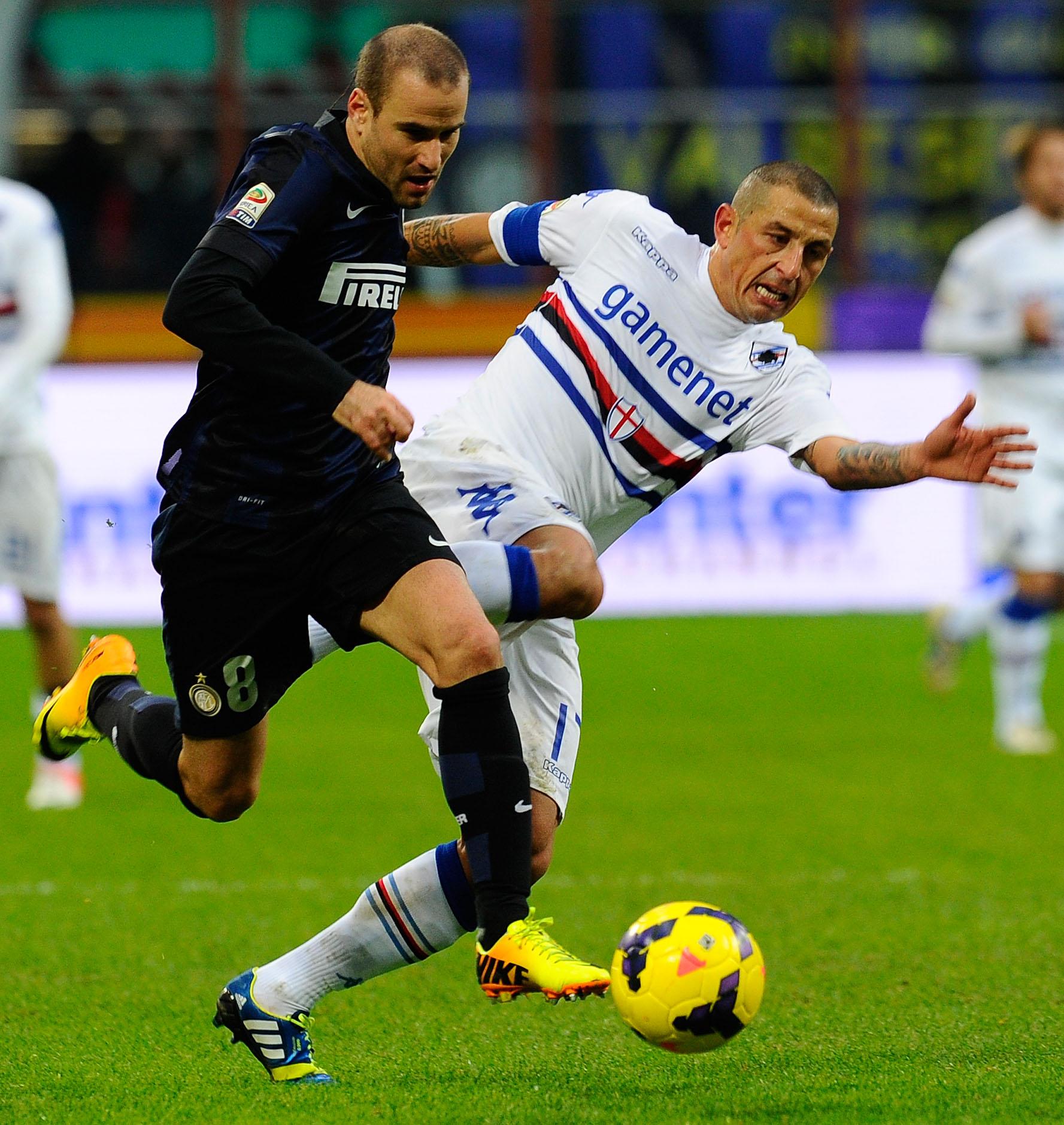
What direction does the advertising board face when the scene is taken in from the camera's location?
facing the viewer

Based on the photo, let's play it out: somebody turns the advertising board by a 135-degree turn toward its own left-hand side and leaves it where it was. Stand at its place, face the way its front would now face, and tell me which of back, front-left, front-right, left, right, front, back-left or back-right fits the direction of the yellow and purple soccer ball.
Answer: back-right

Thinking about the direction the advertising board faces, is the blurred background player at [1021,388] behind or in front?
in front

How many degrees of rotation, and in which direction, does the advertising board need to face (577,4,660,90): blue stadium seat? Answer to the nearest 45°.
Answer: approximately 180°

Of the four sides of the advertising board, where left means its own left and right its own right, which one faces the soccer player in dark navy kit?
front

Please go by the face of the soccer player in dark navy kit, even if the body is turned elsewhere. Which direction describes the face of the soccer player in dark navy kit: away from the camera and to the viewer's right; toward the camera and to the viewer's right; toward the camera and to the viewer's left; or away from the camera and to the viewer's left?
toward the camera and to the viewer's right

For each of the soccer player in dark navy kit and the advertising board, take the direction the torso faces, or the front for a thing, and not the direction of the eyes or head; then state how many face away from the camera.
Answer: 0

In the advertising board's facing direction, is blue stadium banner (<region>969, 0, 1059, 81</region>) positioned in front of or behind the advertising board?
behind

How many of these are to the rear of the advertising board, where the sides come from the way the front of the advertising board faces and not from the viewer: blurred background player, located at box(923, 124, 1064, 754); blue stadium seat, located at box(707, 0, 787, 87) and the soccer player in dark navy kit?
1

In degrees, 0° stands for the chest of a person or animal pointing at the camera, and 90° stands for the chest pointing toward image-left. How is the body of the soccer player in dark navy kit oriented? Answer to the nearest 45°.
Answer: approximately 315°
